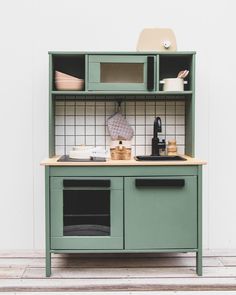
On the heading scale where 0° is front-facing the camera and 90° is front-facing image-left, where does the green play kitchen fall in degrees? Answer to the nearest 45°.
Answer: approximately 0°
